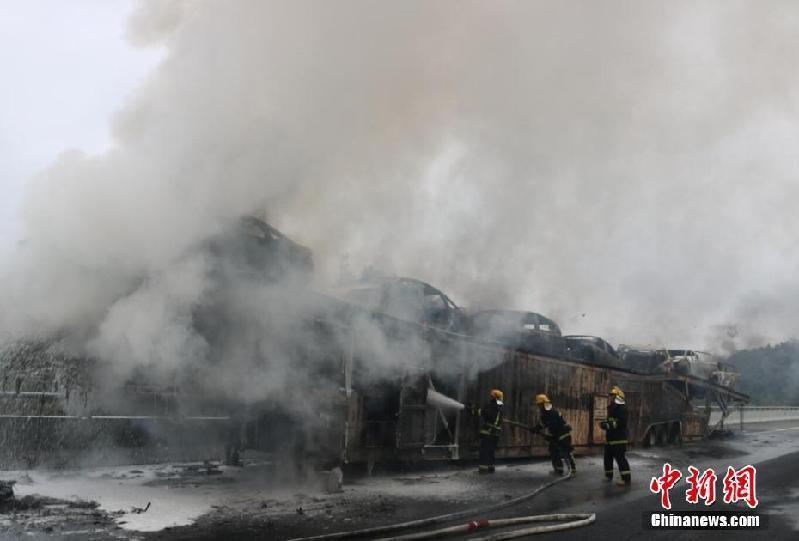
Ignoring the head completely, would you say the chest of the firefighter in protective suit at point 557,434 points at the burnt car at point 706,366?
no

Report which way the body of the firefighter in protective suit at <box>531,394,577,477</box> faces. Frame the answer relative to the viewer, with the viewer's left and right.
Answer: facing away from the viewer and to the left of the viewer

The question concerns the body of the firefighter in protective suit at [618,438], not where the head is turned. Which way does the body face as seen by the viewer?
to the viewer's left

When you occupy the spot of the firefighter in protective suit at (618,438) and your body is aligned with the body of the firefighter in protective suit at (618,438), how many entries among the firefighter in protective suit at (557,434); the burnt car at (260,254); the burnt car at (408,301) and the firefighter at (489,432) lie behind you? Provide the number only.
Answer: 0

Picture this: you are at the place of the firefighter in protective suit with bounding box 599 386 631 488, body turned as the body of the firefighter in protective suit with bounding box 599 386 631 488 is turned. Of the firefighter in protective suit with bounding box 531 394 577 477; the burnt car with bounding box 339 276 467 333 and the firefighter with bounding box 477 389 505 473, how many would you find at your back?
0

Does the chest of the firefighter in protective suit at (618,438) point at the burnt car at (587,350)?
no

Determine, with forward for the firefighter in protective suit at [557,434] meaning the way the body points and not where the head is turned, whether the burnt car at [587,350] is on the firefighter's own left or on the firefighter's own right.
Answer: on the firefighter's own right

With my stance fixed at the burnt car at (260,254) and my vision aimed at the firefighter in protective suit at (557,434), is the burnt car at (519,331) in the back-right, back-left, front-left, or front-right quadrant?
front-left

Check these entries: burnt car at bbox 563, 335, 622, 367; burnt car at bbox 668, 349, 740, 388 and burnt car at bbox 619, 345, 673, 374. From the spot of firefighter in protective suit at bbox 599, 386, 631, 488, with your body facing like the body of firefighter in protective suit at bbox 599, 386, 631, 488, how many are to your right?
3

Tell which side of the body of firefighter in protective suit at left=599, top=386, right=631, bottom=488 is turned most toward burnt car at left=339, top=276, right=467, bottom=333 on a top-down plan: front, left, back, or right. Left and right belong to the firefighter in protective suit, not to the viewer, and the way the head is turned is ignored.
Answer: front

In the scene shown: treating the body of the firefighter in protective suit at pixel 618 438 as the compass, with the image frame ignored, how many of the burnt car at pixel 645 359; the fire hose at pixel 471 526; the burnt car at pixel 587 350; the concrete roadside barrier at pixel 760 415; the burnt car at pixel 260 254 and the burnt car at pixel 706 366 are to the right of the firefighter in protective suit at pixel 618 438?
4

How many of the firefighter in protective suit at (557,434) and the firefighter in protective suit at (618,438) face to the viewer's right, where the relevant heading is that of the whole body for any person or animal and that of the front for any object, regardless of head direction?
0

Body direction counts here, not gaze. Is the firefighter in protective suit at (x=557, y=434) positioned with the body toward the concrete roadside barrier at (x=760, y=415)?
no

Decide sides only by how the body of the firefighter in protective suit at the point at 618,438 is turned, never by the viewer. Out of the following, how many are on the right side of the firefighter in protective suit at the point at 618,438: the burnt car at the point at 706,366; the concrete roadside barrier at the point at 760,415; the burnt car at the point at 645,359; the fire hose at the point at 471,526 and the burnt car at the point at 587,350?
4

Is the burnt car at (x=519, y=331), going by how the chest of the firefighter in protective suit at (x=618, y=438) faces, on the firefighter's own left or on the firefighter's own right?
on the firefighter's own right

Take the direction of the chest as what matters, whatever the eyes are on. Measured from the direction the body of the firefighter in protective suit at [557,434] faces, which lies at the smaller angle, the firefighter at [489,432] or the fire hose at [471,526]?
the firefighter

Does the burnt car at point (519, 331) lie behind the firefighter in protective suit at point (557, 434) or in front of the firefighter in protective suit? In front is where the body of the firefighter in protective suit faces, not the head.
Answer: in front

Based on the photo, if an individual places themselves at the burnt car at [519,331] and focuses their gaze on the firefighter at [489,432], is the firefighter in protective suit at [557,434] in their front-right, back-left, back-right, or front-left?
front-left
